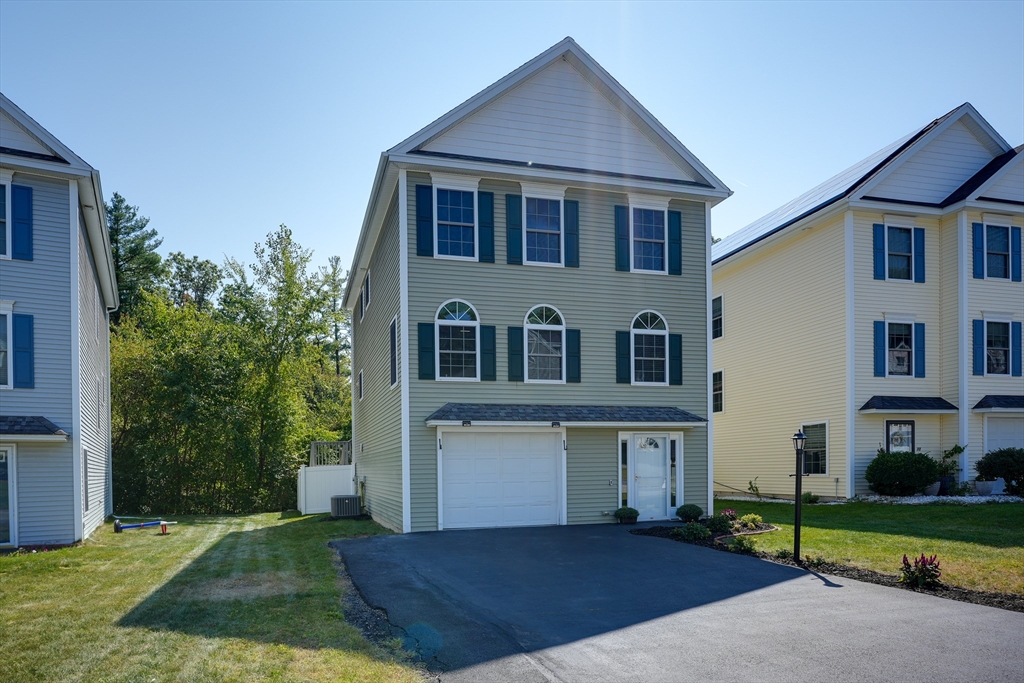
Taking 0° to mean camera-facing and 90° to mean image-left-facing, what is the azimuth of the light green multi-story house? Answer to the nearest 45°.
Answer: approximately 0°

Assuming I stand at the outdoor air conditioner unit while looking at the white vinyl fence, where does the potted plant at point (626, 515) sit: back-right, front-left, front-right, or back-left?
back-right

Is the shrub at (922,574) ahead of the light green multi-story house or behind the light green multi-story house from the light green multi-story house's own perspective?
ahead

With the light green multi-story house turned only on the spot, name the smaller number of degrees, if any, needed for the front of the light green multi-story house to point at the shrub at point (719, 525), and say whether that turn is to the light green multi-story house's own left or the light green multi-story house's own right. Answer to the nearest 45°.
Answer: approximately 45° to the light green multi-story house's own left

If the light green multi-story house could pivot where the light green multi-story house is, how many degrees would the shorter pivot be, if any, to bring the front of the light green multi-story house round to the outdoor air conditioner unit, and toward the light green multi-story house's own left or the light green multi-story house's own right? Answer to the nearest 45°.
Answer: approximately 135° to the light green multi-story house's own right

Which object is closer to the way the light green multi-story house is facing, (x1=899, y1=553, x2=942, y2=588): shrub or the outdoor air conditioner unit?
the shrub
